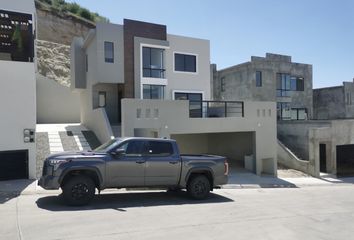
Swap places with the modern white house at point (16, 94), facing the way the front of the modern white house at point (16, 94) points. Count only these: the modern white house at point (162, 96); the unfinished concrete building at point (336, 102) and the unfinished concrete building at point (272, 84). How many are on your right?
0

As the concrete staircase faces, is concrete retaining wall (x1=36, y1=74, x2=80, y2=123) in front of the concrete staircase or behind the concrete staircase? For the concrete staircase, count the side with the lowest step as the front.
behind

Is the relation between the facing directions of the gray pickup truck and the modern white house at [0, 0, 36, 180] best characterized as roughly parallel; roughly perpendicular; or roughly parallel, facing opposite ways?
roughly perpendicular

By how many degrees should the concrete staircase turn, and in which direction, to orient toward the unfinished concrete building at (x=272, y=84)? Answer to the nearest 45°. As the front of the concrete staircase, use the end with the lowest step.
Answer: approximately 135° to its left

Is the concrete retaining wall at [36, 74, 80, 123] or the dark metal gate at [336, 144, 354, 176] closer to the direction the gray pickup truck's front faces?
the concrete retaining wall

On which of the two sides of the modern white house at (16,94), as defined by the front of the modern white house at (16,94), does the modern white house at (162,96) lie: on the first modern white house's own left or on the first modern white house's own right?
on the first modern white house's own left

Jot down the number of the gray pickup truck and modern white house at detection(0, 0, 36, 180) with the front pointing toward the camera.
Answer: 1

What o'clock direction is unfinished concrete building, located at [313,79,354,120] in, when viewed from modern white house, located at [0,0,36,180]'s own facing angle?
The unfinished concrete building is roughly at 8 o'clock from the modern white house.

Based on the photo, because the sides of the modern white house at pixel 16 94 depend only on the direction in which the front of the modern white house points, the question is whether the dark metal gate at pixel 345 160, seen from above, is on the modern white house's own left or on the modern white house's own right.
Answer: on the modern white house's own left

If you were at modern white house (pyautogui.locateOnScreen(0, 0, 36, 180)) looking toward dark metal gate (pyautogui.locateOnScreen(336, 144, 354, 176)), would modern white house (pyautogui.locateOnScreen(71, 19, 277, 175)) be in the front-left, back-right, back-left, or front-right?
front-left

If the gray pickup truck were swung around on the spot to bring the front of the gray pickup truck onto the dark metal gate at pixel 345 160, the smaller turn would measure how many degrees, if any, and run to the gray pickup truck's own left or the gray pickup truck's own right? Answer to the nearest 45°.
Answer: approximately 135° to the gray pickup truck's own right

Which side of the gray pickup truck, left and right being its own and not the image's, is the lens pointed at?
left

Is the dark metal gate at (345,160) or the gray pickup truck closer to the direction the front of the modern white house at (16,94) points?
the gray pickup truck

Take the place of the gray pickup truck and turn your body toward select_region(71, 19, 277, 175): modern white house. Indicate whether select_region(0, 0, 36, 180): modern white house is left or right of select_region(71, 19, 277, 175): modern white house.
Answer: left

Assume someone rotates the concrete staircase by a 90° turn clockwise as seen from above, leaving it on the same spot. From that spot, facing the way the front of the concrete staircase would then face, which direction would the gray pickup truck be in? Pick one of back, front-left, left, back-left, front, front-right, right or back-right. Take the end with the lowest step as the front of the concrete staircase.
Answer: left

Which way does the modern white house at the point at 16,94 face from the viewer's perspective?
toward the camera

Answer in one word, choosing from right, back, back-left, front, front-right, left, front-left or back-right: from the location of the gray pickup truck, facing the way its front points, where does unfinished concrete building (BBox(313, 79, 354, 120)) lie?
back-right

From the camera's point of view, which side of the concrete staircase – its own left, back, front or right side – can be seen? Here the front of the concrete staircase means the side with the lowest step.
front

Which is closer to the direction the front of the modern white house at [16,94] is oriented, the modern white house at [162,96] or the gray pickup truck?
the gray pickup truck

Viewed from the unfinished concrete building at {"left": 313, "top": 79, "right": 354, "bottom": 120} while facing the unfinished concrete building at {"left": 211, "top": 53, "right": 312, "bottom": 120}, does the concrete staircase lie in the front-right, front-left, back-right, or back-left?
front-left
